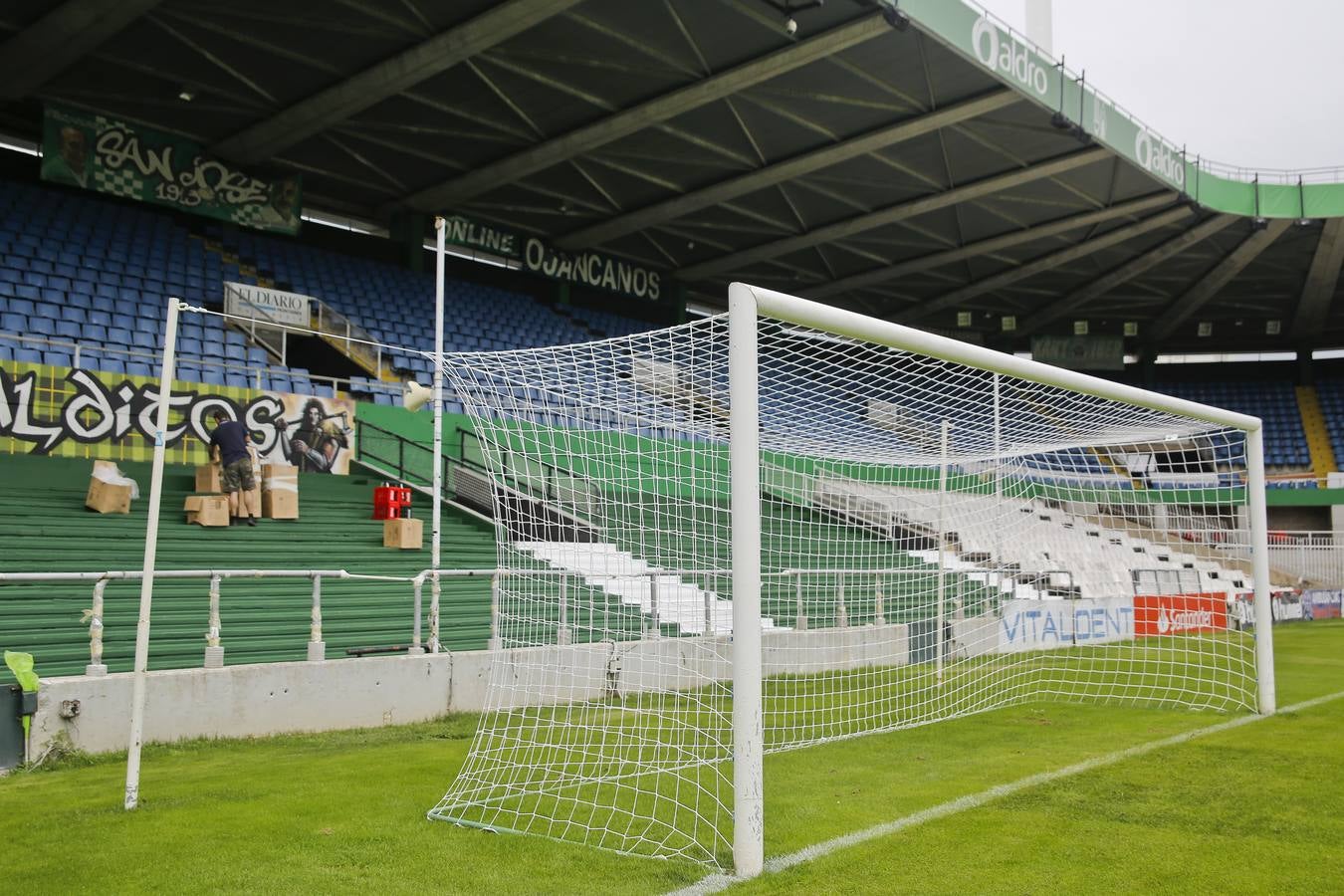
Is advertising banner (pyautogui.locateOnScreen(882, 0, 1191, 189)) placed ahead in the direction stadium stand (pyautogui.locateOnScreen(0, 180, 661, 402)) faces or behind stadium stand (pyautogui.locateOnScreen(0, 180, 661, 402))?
ahead

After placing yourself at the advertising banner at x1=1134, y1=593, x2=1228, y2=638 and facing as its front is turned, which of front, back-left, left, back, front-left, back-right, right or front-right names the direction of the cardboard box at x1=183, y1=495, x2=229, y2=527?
right

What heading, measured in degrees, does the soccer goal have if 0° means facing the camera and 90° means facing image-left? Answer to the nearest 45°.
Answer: approximately 315°

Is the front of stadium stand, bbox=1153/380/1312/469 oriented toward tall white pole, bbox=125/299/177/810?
yes

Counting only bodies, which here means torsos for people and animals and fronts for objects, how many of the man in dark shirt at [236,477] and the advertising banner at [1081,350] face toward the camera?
1

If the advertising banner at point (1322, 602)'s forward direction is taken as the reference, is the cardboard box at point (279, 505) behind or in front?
in front

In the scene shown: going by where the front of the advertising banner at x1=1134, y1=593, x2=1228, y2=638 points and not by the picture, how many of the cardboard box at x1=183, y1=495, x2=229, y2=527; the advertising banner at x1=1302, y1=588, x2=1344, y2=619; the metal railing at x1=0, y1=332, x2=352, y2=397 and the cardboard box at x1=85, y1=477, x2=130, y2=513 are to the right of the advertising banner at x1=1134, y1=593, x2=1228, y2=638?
3

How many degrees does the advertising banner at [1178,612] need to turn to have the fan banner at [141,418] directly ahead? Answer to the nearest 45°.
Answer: approximately 90° to its right

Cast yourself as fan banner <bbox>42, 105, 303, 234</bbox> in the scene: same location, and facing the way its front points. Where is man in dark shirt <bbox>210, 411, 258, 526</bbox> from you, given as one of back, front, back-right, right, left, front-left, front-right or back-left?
front-right

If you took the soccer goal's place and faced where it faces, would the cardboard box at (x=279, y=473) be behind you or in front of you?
behind

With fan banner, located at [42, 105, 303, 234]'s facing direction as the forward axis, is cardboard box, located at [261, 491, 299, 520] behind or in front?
in front

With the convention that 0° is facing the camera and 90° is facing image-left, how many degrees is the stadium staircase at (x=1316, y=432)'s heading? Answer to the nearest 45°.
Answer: approximately 0°
